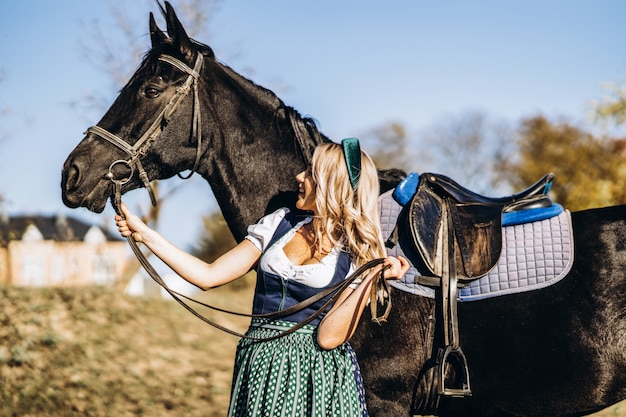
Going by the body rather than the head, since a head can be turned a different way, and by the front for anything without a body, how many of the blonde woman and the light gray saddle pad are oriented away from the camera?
0

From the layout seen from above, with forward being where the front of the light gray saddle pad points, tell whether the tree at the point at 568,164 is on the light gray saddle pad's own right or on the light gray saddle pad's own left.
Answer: on the light gray saddle pad's own right

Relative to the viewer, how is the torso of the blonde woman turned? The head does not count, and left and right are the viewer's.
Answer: facing the viewer and to the left of the viewer

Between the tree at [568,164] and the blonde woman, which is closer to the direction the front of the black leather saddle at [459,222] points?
the blonde woman

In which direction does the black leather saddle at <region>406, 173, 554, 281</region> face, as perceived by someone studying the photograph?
facing to the left of the viewer

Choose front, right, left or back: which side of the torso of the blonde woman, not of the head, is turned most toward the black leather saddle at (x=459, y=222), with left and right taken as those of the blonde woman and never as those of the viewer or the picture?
back

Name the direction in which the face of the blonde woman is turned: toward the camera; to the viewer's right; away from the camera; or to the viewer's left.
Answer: to the viewer's left

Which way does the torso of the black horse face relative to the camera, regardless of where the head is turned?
to the viewer's left

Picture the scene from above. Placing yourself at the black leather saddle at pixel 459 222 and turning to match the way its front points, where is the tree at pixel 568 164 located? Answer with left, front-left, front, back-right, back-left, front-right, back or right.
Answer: right

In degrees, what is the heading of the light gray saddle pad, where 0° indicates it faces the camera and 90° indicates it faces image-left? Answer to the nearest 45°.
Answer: approximately 90°

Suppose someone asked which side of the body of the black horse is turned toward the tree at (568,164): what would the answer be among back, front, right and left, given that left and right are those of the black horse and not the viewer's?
right

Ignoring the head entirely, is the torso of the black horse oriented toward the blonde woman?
no

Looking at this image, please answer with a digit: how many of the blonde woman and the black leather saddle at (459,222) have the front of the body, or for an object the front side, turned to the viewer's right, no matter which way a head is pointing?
0

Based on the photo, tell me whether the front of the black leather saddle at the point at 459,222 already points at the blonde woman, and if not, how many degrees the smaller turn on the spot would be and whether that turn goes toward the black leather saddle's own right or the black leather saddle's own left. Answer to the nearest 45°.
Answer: approximately 45° to the black leather saddle's own left
